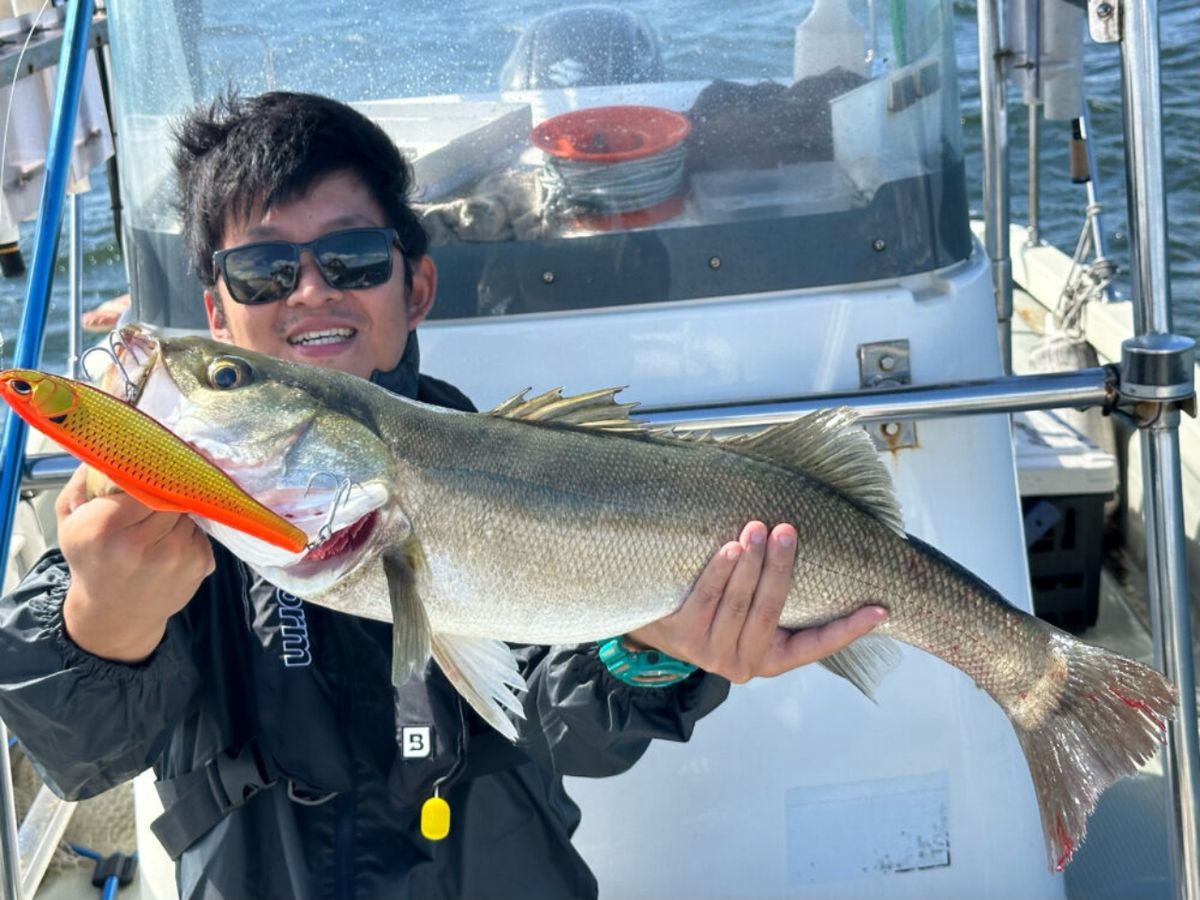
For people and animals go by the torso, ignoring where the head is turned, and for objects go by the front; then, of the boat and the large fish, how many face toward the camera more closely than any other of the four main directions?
1

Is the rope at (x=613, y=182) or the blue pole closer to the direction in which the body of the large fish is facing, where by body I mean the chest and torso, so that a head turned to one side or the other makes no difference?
the blue pole

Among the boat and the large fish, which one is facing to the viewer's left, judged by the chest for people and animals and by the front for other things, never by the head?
the large fish

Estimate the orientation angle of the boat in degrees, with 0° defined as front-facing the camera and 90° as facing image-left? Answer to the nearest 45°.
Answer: approximately 0°

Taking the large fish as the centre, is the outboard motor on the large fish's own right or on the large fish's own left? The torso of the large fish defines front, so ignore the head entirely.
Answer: on the large fish's own right

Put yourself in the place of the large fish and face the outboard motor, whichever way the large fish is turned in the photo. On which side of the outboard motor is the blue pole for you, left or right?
left

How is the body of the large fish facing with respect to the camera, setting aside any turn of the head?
to the viewer's left

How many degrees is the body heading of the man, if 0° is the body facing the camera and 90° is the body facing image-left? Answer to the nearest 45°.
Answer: approximately 0°

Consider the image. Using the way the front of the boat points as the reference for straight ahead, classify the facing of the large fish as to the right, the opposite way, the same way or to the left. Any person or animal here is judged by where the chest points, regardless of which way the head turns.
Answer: to the right

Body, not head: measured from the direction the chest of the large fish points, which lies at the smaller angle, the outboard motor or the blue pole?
the blue pole
